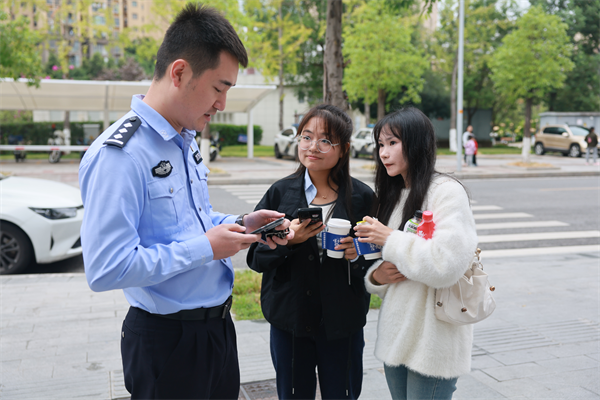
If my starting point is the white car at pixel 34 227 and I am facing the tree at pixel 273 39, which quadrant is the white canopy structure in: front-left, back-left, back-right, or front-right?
front-left

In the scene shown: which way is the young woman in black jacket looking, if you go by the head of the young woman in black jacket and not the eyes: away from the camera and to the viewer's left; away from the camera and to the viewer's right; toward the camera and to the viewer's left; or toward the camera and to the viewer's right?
toward the camera and to the viewer's left

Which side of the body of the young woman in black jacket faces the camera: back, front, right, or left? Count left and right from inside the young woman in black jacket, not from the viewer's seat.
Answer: front

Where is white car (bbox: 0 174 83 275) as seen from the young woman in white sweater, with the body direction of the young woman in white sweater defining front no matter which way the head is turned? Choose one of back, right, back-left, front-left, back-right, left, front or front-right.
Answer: right

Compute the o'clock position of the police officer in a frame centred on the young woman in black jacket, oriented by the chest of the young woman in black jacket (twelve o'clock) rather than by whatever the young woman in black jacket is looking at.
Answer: The police officer is roughly at 1 o'clock from the young woman in black jacket.

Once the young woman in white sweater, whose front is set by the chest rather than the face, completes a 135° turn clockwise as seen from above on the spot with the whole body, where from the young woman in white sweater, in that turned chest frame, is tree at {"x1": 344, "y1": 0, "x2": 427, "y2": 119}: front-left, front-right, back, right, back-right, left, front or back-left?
front

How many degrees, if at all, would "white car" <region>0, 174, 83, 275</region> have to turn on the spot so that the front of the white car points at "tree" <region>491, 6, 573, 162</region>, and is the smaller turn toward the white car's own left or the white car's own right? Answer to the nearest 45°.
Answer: approximately 90° to the white car's own left

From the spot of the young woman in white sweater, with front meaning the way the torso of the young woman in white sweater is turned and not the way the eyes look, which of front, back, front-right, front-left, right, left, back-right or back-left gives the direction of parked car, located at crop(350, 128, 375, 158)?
back-right

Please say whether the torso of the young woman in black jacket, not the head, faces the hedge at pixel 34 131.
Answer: no

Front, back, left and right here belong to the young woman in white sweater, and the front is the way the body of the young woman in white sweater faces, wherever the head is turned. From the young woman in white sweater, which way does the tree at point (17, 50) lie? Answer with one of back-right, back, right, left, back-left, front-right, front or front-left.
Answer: right

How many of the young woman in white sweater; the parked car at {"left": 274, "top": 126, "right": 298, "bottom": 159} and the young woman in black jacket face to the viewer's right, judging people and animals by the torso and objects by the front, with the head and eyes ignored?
0

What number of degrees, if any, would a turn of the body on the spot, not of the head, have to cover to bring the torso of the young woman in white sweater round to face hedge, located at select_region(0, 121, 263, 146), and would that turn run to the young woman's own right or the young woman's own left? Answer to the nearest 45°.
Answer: approximately 90° to the young woman's own right

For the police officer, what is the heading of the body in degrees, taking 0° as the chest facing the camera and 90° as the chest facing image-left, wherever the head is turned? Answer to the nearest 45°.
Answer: approximately 315°

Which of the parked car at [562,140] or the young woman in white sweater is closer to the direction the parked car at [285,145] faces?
the young woman in white sweater

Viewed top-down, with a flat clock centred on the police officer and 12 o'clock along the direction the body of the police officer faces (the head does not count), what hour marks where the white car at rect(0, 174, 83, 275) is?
The white car is roughly at 7 o'clock from the police officer.

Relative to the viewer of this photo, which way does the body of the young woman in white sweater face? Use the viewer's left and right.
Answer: facing the viewer and to the left of the viewer

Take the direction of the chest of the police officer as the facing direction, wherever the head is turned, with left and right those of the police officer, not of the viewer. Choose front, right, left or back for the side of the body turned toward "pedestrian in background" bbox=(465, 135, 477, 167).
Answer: left

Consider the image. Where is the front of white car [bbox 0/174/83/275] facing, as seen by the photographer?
facing the viewer and to the right of the viewer
